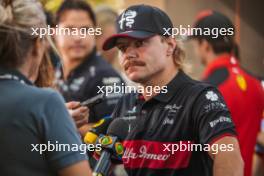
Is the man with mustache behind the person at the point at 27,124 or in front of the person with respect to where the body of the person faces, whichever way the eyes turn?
in front

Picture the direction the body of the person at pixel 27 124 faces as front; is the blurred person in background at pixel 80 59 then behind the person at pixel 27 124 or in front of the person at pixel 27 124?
in front

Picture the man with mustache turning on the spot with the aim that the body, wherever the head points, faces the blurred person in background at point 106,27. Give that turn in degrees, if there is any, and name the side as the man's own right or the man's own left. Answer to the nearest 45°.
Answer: approximately 135° to the man's own right

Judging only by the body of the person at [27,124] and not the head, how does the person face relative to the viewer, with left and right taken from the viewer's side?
facing away from the viewer and to the right of the viewer

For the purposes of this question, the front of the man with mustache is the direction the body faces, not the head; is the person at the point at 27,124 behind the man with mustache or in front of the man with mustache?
in front

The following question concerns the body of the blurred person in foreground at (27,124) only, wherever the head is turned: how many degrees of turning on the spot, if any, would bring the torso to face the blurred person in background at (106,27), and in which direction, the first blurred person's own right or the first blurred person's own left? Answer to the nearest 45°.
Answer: approximately 45° to the first blurred person's own left

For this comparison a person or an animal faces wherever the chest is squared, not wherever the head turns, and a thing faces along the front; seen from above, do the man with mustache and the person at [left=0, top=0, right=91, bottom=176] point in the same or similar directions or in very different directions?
very different directions

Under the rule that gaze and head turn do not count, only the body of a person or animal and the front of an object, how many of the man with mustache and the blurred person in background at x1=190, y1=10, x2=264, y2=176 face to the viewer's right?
0
